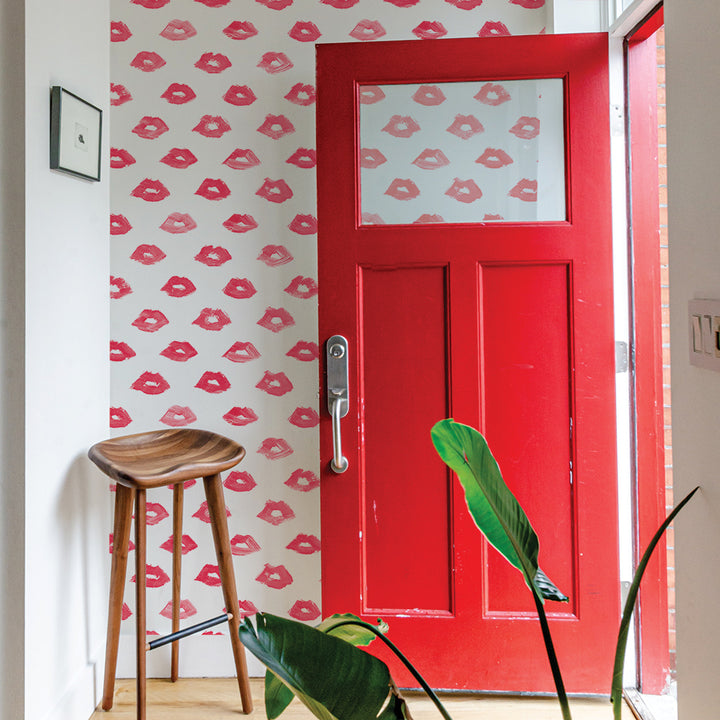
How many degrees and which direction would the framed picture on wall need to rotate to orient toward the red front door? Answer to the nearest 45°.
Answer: approximately 45° to its left

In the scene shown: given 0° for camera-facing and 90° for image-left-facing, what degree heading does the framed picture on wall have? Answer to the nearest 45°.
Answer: approximately 315°

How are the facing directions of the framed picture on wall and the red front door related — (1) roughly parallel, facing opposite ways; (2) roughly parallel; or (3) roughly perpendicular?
roughly perpendicular

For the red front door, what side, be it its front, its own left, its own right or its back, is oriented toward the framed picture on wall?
right

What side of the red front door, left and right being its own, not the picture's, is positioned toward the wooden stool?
right
